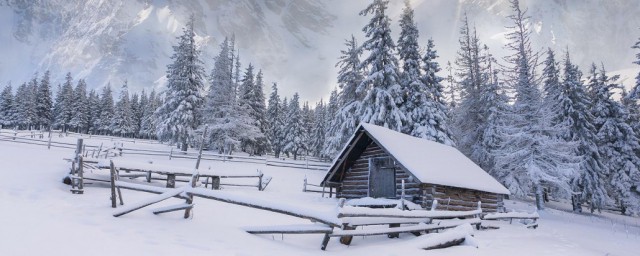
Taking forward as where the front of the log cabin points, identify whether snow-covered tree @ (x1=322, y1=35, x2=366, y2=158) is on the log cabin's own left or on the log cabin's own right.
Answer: on the log cabin's own right

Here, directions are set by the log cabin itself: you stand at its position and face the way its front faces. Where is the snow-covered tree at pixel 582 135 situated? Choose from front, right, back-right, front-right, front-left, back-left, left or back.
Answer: back

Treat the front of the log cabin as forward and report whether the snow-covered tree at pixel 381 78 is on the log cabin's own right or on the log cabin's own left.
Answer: on the log cabin's own right

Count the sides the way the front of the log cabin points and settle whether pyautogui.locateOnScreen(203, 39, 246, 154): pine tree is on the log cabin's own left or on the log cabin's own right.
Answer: on the log cabin's own right

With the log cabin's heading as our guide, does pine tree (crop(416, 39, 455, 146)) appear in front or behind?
behind

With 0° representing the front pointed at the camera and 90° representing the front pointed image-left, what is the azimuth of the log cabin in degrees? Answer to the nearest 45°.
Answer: approximately 45°

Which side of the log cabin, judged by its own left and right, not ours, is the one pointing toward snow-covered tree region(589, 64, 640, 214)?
back

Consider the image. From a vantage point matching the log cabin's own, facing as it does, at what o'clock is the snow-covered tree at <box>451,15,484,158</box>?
The snow-covered tree is roughly at 5 o'clock from the log cabin.

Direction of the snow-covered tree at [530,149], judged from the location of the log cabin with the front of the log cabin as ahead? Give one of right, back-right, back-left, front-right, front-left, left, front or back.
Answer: back
